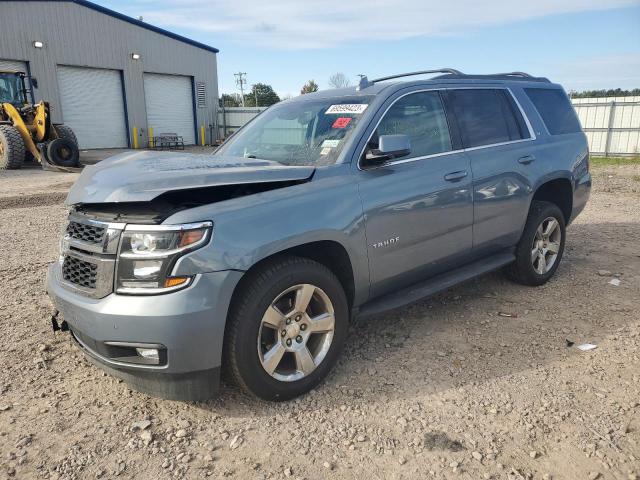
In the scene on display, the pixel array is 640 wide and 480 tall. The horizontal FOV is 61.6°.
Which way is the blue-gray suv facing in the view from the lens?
facing the viewer and to the left of the viewer

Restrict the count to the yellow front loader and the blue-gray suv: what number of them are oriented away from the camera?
0

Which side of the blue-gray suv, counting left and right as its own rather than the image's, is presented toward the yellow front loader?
right

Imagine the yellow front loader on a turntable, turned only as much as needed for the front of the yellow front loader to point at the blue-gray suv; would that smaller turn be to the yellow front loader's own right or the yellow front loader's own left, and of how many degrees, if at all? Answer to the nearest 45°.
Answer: approximately 45° to the yellow front loader's own right
